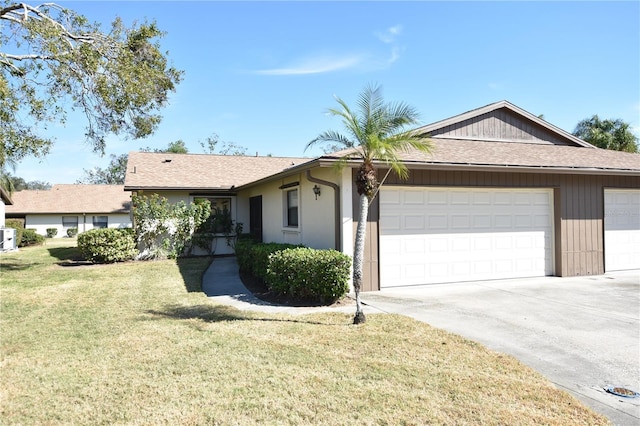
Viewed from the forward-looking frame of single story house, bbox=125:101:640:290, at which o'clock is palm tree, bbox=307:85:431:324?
The palm tree is roughly at 1 o'clock from the single story house.

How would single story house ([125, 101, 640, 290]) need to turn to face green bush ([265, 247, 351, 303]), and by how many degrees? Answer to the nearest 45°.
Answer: approximately 45° to its right

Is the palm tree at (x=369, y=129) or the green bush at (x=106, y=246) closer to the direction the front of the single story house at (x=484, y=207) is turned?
the palm tree

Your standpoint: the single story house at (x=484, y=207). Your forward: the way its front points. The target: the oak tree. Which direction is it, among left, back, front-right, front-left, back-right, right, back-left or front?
right

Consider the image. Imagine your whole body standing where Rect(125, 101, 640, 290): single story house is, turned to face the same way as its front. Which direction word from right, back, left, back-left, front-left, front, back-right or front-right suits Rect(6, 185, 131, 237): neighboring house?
back-right

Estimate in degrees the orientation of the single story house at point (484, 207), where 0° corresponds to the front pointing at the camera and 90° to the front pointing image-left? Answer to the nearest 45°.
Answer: approximately 0°

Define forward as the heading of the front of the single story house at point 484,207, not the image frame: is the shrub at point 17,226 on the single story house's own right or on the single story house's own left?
on the single story house's own right

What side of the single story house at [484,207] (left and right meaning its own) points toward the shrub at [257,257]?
right
